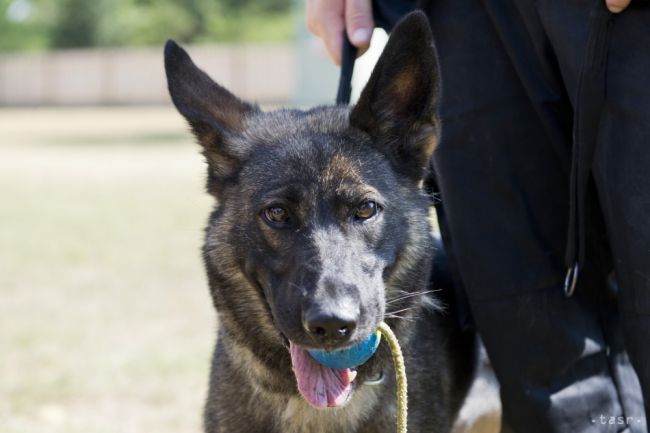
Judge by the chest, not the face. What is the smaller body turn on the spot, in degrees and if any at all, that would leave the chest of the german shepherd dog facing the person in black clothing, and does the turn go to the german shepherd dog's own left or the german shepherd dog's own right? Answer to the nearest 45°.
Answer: approximately 90° to the german shepherd dog's own left

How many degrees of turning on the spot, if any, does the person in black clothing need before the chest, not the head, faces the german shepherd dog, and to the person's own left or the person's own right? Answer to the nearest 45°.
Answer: approximately 90° to the person's own right

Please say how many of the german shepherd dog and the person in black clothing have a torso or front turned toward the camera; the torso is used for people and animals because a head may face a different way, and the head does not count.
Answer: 2

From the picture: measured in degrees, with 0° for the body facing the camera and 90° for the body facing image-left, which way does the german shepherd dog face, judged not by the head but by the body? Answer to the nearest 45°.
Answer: approximately 0°
